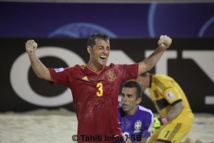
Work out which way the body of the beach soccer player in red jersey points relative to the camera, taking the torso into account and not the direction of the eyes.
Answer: toward the camera

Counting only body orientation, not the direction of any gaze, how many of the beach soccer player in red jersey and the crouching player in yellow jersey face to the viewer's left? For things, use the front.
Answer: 1

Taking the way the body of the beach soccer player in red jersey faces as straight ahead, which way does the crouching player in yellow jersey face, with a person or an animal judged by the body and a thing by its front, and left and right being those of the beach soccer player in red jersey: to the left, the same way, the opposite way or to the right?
to the right

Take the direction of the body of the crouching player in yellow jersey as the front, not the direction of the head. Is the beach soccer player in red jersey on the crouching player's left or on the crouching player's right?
on the crouching player's left

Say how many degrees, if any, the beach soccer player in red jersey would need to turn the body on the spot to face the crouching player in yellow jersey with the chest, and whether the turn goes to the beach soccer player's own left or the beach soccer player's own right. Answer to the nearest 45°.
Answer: approximately 135° to the beach soccer player's own left

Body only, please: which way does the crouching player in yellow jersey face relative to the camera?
to the viewer's left
